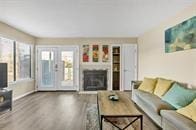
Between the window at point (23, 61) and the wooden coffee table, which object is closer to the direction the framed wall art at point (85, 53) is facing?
the wooden coffee table

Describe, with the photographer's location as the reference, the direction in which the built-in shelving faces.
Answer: facing the viewer

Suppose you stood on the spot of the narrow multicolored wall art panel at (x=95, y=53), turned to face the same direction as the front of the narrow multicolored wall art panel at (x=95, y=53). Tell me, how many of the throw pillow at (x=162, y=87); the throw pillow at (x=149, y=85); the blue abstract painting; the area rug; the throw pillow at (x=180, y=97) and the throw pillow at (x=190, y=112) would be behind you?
0

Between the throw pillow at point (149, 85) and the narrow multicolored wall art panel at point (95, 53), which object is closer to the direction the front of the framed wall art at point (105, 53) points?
the throw pillow

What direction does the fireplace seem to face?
toward the camera

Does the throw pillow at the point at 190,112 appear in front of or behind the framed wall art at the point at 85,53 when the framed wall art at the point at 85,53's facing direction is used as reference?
in front

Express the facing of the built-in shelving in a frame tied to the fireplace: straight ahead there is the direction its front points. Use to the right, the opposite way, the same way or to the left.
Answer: the same way

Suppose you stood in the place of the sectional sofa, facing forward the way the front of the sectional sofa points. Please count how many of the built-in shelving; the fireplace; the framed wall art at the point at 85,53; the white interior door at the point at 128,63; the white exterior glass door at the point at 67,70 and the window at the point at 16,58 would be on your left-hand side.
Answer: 0

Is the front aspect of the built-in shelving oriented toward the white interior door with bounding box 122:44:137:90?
no

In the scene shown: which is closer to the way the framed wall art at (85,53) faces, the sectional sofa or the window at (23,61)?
the sectional sofa

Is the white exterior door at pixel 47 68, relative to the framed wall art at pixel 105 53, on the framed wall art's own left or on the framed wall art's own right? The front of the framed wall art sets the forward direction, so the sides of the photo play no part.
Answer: on the framed wall art's own right

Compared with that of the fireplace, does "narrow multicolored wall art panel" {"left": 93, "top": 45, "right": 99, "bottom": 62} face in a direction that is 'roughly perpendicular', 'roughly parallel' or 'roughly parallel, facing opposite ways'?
roughly parallel

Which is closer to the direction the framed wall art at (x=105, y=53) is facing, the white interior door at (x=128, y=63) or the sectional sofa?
the sectional sofa

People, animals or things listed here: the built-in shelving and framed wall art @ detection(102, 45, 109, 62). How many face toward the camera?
2

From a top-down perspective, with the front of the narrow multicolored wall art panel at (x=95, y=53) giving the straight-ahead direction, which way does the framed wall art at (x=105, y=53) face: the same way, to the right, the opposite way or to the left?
the same way
